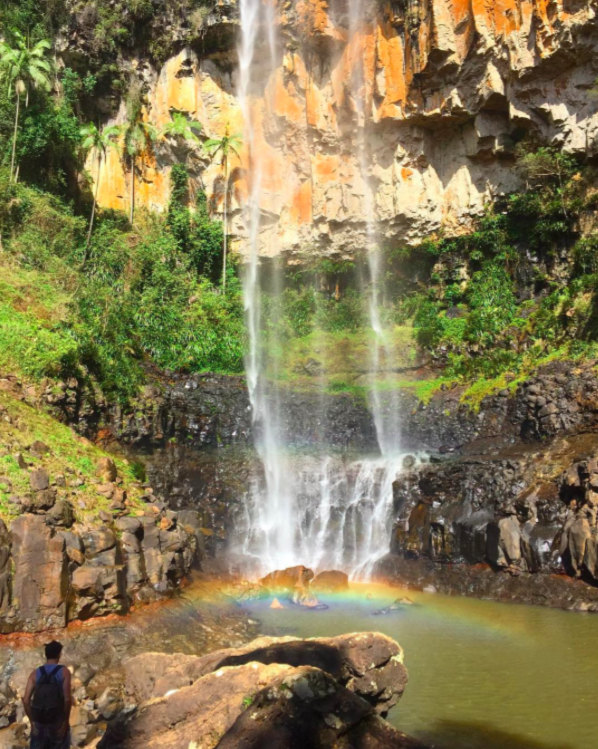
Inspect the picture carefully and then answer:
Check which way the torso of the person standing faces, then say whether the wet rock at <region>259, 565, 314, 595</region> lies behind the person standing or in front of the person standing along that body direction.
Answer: in front

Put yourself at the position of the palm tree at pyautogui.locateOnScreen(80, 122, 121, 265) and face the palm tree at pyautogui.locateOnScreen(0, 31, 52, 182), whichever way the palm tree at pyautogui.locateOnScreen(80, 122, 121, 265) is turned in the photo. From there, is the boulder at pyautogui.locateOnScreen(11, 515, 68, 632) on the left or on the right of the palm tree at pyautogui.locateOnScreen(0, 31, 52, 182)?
left

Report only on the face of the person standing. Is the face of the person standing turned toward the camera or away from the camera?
away from the camera

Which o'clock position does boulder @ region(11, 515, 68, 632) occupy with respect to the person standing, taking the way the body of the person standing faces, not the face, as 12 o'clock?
The boulder is roughly at 12 o'clock from the person standing.

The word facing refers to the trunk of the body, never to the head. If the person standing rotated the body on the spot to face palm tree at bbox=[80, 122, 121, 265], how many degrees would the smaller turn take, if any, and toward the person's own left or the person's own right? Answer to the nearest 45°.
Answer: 0° — they already face it

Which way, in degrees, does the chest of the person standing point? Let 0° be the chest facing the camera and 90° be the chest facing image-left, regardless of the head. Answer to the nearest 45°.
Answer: approximately 180°

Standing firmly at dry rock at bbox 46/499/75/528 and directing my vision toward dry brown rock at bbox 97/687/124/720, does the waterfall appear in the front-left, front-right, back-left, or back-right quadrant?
back-left

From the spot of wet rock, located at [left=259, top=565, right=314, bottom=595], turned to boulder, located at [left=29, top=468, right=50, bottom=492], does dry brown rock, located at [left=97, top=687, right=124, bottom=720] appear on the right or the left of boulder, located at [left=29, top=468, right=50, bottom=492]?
left

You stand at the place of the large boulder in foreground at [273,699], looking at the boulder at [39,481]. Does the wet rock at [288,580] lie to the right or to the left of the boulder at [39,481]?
right

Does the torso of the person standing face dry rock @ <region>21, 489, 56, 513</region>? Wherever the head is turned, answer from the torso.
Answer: yes

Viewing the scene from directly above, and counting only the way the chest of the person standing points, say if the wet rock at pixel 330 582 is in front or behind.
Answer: in front

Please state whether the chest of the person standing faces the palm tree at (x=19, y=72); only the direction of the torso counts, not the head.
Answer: yes

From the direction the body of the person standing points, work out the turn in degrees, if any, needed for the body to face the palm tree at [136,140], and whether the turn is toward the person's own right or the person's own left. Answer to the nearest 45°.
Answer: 0° — they already face it

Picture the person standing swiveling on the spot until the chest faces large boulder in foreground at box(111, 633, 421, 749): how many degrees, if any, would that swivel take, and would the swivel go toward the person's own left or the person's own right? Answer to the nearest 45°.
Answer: approximately 135° to the person's own right
